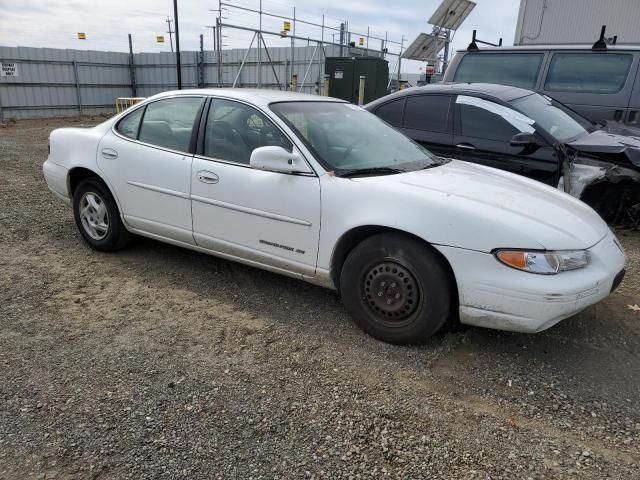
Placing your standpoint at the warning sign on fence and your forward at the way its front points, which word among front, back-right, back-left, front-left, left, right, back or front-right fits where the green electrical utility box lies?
front-left

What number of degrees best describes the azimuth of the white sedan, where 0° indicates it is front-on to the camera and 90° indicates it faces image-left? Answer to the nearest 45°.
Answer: approximately 315°

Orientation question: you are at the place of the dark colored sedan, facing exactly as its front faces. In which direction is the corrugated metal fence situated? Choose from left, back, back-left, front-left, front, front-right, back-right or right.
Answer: back

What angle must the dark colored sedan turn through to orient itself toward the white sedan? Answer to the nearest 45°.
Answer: approximately 90° to its right

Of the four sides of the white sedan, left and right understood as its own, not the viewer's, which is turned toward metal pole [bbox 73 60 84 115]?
back

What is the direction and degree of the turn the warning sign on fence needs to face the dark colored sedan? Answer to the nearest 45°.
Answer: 0° — it already faces it

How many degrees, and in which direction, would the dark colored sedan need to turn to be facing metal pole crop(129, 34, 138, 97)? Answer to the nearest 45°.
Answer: approximately 180°
